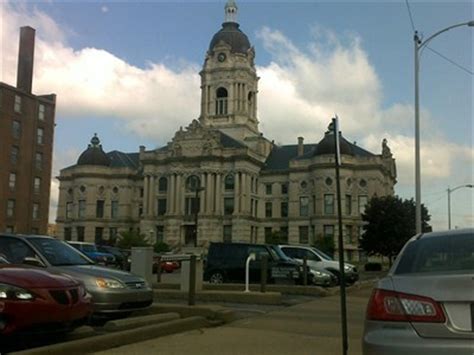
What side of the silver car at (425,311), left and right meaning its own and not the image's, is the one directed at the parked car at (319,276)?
front

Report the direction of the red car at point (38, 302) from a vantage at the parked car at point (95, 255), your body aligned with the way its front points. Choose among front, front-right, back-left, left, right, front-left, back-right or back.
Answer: front-right

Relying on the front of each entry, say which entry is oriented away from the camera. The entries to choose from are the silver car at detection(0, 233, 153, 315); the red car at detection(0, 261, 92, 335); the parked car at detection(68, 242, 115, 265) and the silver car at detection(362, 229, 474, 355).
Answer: the silver car at detection(362, 229, 474, 355)

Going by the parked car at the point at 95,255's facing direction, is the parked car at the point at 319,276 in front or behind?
in front

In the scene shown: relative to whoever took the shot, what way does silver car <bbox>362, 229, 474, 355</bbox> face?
facing away from the viewer

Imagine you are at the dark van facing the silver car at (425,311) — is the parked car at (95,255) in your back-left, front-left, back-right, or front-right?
back-right

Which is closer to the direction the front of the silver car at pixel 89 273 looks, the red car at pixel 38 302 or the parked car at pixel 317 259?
the red car

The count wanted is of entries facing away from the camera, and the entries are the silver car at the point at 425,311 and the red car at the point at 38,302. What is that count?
1
